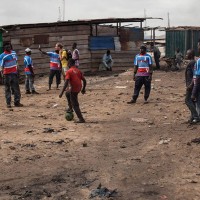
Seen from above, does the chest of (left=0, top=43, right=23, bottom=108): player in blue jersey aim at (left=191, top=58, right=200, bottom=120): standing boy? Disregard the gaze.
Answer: yes

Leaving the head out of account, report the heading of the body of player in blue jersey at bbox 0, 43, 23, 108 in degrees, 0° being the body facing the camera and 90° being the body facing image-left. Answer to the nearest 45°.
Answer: approximately 315°

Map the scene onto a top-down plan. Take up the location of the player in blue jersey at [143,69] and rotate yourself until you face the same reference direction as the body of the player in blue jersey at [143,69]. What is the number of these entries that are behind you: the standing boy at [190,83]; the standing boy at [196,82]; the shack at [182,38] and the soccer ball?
1

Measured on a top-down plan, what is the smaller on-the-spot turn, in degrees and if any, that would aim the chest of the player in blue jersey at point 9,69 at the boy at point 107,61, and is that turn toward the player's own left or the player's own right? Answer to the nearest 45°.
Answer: approximately 90° to the player's own left

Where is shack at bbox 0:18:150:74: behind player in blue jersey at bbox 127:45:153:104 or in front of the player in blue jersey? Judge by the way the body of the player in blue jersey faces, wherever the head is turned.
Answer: behind

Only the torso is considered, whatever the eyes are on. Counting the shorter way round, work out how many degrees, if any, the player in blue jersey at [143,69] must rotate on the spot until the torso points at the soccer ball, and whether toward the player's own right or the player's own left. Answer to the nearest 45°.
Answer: approximately 45° to the player's own right

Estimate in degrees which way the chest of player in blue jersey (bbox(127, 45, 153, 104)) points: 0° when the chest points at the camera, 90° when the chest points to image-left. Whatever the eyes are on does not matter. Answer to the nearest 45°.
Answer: approximately 0°

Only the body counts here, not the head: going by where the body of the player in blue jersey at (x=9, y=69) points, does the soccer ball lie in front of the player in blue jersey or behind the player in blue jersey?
in front

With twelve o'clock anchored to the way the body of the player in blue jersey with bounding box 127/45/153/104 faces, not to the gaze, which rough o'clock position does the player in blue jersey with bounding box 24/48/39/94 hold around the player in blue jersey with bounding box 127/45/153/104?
the player in blue jersey with bounding box 24/48/39/94 is roughly at 4 o'clock from the player in blue jersey with bounding box 127/45/153/104.

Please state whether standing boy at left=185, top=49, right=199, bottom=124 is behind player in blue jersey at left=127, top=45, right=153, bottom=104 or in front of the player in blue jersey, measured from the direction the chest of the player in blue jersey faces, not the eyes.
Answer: in front

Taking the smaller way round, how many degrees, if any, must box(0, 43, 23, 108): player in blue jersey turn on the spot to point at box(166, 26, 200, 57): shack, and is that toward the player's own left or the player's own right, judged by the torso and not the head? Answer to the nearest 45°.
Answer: approximately 90° to the player's own left

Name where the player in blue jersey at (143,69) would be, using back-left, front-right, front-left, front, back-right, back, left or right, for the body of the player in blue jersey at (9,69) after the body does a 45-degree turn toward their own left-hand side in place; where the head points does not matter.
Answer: front
